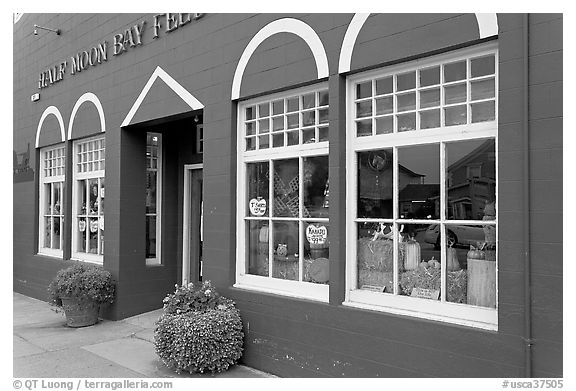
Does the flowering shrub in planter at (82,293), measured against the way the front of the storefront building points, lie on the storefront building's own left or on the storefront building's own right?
on the storefront building's own right

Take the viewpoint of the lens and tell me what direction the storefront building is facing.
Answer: facing the viewer and to the left of the viewer
